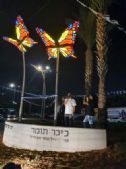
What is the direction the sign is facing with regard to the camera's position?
facing the viewer

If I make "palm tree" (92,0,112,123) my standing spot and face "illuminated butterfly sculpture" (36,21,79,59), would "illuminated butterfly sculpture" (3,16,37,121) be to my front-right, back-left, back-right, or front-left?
front-right
